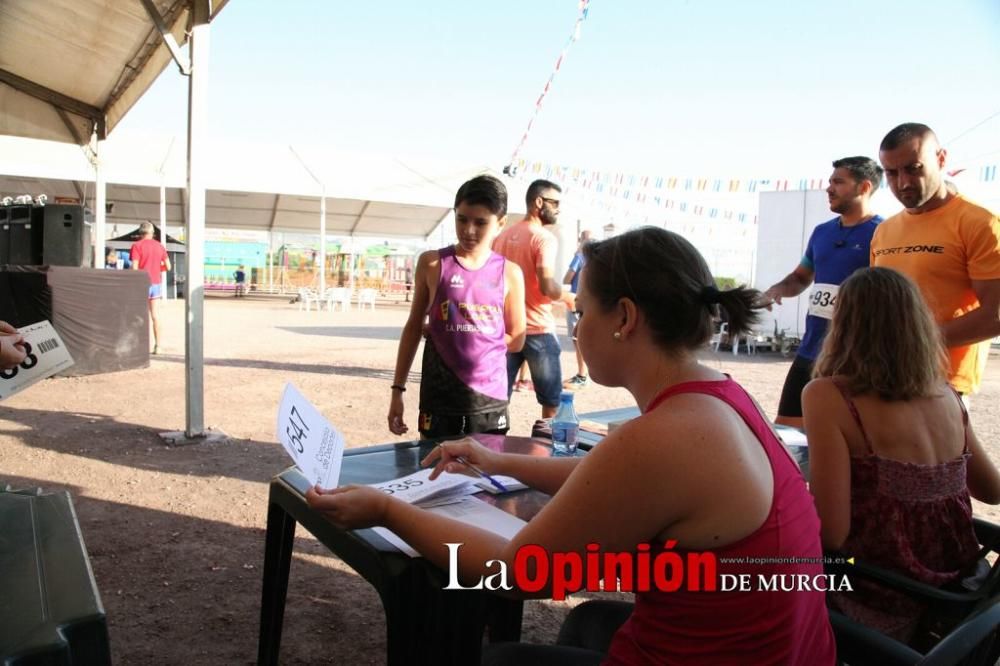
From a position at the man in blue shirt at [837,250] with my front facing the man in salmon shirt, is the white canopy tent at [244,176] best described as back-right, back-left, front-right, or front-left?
front-right

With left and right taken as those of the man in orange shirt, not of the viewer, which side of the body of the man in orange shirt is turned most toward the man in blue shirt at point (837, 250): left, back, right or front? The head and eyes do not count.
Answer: right

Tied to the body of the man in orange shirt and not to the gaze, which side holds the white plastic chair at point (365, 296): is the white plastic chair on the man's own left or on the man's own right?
on the man's own right

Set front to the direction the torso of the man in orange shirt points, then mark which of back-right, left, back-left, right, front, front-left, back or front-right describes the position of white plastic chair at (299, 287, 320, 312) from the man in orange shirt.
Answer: right

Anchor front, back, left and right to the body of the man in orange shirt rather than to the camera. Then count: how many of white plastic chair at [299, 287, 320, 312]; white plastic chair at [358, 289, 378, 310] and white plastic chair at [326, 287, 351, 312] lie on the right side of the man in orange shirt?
3

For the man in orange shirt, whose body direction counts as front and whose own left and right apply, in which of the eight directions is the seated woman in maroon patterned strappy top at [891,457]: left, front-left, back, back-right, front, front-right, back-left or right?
front-left

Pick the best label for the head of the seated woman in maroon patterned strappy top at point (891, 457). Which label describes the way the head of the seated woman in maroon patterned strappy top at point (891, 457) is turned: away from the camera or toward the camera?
away from the camera

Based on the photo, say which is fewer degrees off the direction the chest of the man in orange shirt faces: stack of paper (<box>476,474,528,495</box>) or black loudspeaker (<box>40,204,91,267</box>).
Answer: the stack of paper

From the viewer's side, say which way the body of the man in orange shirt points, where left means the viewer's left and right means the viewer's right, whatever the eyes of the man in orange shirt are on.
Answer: facing the viewer and to the left of the viewer

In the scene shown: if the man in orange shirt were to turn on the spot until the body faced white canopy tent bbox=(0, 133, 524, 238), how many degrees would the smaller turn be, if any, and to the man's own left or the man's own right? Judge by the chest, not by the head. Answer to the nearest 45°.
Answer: approximately 90° to the man's own right

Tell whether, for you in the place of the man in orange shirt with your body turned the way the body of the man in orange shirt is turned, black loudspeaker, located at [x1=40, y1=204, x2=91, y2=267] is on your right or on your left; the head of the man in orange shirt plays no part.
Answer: on your right

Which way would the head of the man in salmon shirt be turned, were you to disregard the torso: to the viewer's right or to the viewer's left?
to the viewer's right

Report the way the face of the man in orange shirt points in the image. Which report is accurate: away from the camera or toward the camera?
toward the camera
